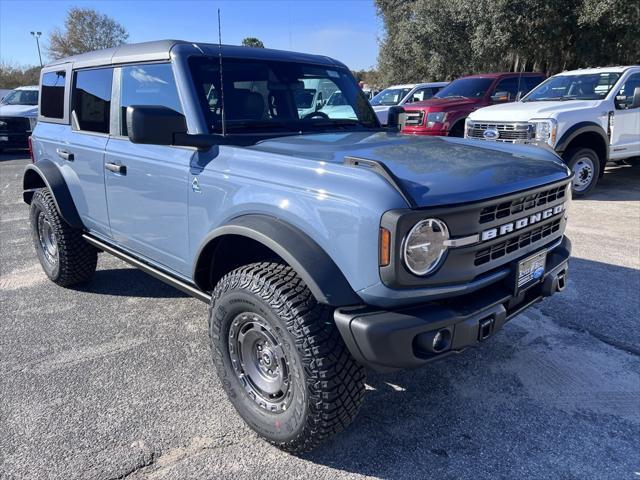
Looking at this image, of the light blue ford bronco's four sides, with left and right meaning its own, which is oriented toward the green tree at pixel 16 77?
back

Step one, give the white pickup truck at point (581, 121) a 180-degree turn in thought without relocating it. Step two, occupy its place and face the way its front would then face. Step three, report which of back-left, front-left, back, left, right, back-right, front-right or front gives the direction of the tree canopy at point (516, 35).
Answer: front-left

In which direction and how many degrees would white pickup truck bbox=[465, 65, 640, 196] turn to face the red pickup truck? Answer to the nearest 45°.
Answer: approximately 90° to its right

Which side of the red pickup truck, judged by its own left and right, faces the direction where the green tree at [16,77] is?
right

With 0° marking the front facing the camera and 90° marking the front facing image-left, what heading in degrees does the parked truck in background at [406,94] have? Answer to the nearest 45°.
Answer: approximately 45°

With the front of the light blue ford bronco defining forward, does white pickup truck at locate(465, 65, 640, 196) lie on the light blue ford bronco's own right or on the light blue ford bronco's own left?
on the light blue ford bronco's own left

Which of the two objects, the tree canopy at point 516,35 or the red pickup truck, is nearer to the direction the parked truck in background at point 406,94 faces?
the red pickup truck

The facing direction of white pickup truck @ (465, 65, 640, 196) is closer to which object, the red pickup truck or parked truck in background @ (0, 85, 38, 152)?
the parked truck in background

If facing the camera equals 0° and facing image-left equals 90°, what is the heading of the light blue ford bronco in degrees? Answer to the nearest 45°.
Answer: approximately 315°

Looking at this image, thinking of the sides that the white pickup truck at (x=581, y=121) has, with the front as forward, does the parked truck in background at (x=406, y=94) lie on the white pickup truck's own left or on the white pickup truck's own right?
on the white pickup truck's own right

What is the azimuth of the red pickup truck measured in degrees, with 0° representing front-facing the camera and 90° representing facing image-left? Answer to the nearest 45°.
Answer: approximately 45°

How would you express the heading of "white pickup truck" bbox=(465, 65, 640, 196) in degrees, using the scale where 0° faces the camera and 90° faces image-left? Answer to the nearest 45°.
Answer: approximately 45°
